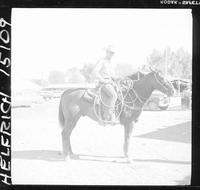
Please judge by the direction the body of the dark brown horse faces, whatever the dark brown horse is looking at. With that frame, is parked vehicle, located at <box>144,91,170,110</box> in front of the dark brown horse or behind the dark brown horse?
in front

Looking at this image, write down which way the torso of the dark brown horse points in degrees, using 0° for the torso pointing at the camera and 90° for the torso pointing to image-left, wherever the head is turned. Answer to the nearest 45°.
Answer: approximately 270°
